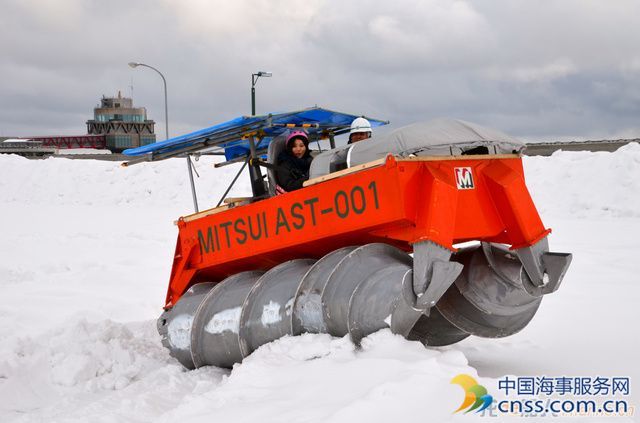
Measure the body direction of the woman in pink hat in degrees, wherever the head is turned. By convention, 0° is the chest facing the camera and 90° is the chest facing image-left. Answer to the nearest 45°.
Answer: approximately 315°

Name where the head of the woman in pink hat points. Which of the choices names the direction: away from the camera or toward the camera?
toward the camera

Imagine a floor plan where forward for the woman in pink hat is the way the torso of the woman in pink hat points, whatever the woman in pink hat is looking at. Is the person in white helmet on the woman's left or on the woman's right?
on the woman's left
